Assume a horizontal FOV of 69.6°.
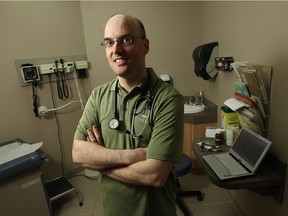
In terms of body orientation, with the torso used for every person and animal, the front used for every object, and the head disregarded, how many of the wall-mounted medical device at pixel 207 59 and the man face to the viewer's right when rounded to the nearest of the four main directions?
0

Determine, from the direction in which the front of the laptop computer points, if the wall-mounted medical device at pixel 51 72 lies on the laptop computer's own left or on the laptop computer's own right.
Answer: on the laptop computer's own right

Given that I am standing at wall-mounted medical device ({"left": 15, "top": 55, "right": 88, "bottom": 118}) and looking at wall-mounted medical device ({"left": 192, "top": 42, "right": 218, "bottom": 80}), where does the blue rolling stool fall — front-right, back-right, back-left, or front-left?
front-right

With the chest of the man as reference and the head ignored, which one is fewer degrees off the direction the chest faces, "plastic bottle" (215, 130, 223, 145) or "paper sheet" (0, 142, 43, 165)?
the paper sheet

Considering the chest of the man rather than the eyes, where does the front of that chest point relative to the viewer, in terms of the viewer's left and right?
facing the viewer and to the left of the viewer

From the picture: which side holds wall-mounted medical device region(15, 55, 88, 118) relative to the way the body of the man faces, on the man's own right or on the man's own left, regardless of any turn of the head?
on the man's own right

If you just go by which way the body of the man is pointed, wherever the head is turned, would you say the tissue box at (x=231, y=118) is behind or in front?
behind

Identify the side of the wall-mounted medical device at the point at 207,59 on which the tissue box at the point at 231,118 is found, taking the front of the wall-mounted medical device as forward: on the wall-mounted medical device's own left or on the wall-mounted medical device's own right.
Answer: on the wall-mounted medical device's own left

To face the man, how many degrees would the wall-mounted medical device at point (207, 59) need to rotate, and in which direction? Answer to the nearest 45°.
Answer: approximately 45° to its left

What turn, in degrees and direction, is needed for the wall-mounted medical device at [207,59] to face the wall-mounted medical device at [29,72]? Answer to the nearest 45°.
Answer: approximately 45° to its right

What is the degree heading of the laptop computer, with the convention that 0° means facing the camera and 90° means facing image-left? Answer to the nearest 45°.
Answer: approximately 45°

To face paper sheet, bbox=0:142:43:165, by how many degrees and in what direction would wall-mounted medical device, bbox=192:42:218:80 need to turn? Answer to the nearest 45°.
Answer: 0° — it already faces it
